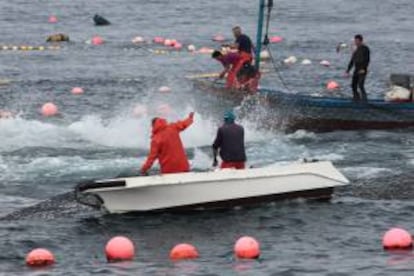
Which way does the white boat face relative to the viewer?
to the viewer's right

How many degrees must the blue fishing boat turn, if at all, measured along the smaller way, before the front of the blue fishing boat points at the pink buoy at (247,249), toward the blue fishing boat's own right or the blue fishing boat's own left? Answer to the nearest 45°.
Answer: approximately 90° to the blue fishing boat's own left

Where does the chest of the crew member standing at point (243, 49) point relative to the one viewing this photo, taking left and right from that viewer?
facing to the left of the viewer

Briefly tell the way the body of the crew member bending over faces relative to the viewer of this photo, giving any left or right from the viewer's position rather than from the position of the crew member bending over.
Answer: facing to the left of the viewer

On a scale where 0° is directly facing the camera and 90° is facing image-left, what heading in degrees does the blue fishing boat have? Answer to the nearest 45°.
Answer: approximately 90°

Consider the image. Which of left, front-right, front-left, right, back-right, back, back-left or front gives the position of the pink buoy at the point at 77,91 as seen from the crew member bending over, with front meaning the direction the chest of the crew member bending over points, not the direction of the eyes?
front-right

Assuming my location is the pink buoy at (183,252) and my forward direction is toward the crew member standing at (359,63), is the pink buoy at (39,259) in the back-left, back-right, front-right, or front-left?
back-left

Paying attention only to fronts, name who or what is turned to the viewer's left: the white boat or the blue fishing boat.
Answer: the blue fishing boat

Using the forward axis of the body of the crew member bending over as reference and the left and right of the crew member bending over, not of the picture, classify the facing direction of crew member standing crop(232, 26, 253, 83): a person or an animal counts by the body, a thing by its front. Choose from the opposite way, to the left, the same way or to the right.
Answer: the same way

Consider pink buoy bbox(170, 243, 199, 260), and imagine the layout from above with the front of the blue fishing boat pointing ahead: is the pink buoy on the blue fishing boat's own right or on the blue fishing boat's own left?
on the blue fishing boat's own left

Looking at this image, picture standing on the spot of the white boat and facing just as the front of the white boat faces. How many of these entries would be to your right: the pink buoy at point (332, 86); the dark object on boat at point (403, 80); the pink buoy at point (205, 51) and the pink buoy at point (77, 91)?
0
